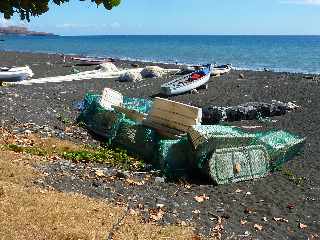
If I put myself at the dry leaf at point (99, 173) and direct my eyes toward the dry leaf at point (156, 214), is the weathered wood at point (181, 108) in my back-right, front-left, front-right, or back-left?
back-left
